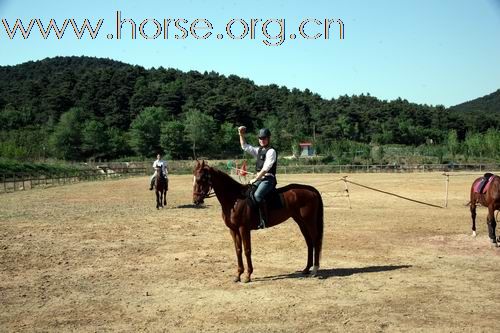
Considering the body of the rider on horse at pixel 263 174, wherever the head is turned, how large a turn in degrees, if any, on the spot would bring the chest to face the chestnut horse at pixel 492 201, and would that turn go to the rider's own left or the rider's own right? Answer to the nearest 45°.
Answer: approximately 180°

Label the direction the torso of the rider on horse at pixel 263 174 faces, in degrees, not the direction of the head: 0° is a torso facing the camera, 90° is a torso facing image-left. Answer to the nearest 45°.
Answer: approximately 45°

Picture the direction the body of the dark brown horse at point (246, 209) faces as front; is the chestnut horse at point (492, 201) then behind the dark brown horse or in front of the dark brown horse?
behind

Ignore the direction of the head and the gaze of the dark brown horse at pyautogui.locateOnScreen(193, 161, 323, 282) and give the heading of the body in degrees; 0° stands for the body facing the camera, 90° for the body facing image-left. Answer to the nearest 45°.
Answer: approximately 90°
